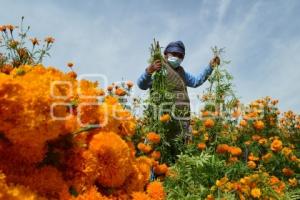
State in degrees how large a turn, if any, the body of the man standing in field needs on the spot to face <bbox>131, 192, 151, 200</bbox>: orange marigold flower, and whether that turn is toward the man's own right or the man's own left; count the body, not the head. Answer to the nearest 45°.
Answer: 0° — they already face it

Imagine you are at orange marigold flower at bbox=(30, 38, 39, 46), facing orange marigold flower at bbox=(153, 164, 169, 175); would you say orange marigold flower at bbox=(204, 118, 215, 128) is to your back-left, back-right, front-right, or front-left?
front-left

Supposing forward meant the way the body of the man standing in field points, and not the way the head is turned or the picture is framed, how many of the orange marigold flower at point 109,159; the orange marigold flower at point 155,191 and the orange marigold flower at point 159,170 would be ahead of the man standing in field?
3

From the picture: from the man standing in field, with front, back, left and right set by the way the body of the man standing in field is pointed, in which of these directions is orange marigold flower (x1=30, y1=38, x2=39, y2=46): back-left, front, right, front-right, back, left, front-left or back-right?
right

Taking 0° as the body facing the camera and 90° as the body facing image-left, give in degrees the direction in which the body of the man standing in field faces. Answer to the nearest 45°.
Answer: approximately 0°

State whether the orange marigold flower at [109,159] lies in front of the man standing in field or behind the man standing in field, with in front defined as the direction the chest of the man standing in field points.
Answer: in front

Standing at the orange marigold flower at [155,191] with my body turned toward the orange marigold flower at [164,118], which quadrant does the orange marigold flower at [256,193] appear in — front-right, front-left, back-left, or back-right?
front-right

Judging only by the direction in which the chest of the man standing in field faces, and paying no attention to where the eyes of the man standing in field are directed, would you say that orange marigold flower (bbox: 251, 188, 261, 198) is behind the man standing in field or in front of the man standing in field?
in front

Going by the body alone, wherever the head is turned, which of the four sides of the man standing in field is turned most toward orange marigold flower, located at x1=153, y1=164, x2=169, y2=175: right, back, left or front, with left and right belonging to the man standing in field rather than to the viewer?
front

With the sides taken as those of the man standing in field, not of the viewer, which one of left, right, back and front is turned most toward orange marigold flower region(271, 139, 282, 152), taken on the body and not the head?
left

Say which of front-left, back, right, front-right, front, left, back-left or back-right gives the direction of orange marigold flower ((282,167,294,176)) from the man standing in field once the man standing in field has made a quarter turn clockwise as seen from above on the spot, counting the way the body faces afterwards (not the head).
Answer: back
